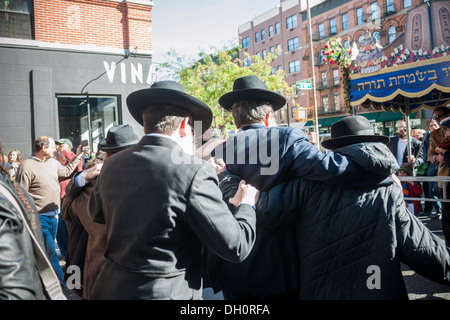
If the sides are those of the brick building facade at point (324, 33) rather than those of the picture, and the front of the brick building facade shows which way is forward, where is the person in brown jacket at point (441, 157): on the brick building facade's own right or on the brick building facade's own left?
on the brick building facade's own left

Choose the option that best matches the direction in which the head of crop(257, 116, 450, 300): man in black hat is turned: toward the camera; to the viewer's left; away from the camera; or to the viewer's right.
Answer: away from the camera

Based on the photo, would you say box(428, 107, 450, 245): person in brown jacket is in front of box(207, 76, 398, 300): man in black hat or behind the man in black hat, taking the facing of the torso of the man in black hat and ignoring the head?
in front

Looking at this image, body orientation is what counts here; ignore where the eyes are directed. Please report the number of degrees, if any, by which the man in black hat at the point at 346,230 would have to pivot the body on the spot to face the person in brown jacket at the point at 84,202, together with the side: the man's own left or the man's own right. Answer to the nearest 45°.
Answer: approximately 90° to the man's own left

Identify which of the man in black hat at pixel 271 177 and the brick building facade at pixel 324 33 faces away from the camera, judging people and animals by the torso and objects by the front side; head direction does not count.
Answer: the man in black hat

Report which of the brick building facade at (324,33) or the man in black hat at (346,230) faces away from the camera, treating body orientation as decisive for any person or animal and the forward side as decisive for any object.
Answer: the man in black hat

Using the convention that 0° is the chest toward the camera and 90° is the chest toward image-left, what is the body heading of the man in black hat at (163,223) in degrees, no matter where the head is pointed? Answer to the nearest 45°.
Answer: approximately 225°

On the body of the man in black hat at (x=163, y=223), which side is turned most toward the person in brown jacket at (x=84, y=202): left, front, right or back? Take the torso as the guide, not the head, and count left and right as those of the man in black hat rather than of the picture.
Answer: left

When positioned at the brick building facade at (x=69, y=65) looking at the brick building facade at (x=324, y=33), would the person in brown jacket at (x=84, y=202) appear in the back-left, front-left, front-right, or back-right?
back-right

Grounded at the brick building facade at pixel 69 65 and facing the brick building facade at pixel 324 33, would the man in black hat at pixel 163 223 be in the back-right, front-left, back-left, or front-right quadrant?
back-right

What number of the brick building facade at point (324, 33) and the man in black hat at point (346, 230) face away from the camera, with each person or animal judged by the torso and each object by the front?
1

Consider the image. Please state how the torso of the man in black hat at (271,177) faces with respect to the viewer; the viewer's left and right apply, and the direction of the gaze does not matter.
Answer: facing away from the viewer

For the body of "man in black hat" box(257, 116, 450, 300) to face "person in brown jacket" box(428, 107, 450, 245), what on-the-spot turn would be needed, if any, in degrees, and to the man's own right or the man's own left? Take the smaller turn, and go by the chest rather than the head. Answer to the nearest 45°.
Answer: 0° — they already face them

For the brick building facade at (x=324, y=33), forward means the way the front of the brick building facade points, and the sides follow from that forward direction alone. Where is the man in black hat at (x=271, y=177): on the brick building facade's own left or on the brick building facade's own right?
on the brick building facade's own left

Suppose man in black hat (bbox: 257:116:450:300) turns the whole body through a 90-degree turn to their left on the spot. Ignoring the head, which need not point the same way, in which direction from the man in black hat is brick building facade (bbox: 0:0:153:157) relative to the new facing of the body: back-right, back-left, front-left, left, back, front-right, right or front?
front-right

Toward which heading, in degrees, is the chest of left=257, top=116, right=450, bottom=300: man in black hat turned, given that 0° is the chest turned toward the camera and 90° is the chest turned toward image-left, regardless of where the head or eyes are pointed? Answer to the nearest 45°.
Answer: approximately 180°

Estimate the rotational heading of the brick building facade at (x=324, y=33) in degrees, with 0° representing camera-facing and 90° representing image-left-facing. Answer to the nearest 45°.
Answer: approximately 45°
